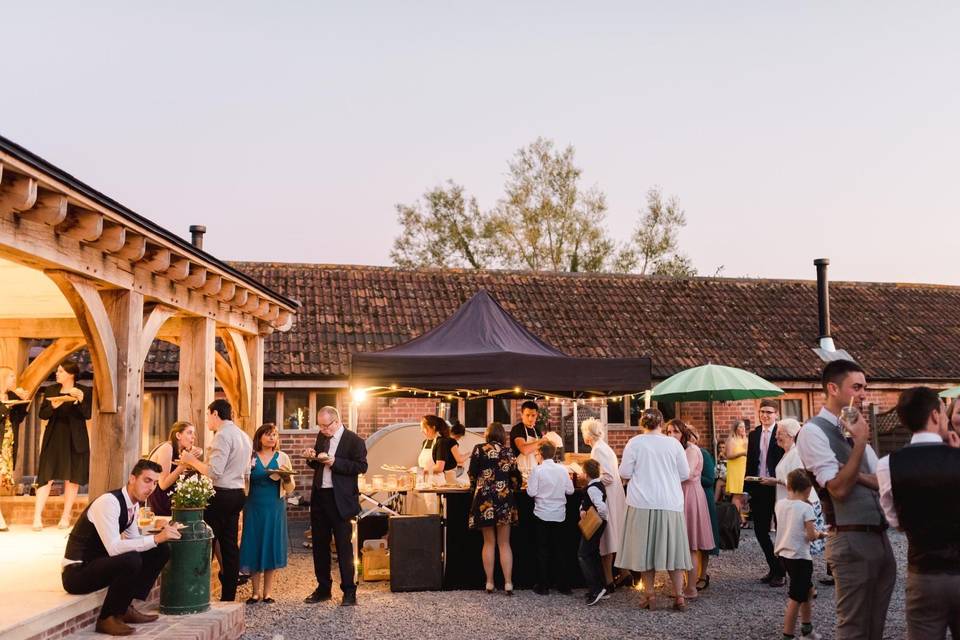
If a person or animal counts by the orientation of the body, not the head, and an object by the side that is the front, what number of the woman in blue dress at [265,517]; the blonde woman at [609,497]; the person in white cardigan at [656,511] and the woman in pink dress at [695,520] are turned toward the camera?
1

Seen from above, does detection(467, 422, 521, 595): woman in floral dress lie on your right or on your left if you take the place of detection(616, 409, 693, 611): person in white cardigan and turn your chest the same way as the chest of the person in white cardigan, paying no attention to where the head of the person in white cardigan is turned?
on your left

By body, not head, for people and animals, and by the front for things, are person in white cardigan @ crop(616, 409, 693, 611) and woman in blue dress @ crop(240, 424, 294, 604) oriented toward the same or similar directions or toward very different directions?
very different directions

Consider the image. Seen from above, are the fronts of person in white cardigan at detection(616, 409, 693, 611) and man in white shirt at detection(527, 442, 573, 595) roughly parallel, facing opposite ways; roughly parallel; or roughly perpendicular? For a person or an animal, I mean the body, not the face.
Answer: roughly parallel

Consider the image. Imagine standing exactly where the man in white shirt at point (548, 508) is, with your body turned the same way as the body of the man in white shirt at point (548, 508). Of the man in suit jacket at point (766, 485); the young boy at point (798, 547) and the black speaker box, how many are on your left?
1

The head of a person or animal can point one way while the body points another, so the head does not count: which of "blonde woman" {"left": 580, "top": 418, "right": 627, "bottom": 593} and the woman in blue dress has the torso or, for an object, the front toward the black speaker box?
the blonde woman

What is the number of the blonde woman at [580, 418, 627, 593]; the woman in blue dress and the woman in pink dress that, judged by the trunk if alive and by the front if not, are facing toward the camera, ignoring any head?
1

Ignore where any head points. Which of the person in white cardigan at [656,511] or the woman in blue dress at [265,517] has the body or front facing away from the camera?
the person in white cardigan

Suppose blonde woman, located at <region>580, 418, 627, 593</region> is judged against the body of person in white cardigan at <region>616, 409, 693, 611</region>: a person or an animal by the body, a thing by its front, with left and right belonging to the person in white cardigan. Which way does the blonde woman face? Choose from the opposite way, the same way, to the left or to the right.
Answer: to the left

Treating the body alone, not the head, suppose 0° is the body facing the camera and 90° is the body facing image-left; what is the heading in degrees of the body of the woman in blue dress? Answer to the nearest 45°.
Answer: approximately 0°

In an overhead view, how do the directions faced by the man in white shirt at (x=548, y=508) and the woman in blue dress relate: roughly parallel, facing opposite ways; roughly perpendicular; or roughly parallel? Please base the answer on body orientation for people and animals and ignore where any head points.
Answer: roughly parallel, facing opposite ways

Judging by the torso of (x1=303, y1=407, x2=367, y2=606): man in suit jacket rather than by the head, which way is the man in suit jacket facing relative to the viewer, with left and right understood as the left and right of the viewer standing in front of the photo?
facing the viewer and to the left of the viewer

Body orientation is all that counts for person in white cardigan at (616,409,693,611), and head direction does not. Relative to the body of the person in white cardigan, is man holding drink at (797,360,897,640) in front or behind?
behind

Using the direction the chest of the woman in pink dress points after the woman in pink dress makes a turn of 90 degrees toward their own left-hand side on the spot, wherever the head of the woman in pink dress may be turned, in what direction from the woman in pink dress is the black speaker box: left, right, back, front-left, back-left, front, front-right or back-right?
right

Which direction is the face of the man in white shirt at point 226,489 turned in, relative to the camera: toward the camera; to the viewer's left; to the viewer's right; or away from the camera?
to the viewer's left

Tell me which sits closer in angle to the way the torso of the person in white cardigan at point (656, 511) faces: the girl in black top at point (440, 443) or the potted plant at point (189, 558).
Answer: the girl in black top

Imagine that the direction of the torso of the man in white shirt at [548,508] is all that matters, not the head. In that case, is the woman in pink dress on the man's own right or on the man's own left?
on the man's own right

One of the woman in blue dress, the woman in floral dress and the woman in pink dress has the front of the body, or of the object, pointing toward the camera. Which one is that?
the woman in blue dress

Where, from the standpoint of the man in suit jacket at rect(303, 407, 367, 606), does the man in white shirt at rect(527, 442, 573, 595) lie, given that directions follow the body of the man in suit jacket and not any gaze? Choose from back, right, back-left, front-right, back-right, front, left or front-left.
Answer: back-left
